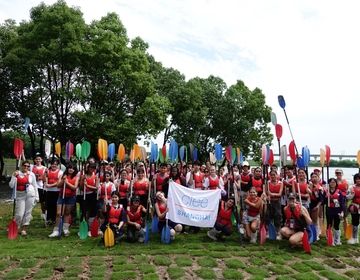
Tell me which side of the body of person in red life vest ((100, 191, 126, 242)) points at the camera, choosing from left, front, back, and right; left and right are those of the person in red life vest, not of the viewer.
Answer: front

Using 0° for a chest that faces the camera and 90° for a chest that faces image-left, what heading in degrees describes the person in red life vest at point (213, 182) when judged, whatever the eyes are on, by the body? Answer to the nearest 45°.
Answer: approximately 0°

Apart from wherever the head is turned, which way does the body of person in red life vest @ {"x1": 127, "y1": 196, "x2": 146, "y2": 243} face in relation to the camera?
toward the camera

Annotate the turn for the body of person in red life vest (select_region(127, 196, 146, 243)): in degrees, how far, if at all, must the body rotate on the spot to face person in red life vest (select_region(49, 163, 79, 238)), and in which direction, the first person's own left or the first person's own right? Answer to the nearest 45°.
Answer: approximately 135° to the first person's own right

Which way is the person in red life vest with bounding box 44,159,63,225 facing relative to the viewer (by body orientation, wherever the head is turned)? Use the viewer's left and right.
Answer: facing the viewer

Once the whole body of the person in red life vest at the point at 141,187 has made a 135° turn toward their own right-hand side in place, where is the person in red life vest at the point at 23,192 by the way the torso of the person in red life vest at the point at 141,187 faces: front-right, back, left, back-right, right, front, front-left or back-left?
front-left

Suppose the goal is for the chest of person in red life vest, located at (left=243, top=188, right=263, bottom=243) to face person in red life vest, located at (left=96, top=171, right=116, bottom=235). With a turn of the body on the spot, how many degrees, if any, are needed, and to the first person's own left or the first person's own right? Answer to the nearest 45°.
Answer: approximately 90° to the first person's own right

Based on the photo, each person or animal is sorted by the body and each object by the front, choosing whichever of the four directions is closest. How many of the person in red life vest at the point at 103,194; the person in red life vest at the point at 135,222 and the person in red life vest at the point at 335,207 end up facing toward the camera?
3

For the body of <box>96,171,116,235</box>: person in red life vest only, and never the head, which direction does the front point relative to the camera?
toward the camera

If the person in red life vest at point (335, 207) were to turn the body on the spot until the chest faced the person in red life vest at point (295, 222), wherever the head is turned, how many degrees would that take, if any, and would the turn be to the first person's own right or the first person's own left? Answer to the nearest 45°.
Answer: approximately 45° to the first person's own right

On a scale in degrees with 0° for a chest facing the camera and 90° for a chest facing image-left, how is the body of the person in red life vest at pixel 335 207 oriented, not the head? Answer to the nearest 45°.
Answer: approximately 0°

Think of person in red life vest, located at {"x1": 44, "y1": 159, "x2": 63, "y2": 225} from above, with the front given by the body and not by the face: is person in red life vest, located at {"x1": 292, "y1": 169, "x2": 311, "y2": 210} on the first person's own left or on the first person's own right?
on the first person's own left

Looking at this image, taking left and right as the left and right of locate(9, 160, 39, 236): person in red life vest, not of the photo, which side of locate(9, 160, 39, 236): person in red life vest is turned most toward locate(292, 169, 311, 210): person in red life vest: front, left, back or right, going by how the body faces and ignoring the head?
left

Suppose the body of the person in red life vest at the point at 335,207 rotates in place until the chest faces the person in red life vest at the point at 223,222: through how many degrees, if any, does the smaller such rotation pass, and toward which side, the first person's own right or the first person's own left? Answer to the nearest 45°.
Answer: approximately 90° to the first person's own right

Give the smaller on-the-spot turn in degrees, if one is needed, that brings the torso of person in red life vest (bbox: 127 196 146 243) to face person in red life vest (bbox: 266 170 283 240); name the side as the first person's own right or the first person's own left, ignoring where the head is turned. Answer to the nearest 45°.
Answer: approximately 90° to the first person's own left

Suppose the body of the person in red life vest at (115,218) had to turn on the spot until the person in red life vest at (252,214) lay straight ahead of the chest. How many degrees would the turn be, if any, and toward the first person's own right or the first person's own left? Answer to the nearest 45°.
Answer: approximately 90° to the first person's own left

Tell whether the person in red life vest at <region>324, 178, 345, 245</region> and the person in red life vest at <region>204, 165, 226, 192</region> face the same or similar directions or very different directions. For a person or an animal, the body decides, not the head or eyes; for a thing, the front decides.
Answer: same or similar directions

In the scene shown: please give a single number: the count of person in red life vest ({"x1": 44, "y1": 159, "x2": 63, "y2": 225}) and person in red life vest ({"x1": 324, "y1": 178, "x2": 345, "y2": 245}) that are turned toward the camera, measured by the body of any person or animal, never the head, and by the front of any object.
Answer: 2
